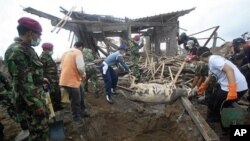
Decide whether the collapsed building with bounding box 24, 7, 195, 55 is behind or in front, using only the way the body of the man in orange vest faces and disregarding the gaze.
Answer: in front

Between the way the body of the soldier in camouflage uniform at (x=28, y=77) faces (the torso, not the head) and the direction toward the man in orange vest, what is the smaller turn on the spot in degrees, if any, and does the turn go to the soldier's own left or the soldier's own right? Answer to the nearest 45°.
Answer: approximately 45° to the soldier's own left

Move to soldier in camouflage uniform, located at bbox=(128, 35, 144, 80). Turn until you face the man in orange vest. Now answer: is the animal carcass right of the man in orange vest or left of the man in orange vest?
left

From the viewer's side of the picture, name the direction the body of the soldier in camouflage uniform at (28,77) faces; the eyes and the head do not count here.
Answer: to the viewer's right

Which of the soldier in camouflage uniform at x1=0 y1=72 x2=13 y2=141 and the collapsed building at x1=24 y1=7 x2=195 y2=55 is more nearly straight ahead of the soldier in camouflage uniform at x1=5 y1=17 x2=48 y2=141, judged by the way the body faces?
the collapsed building

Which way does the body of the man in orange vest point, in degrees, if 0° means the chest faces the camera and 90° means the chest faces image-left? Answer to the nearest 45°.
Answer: approximately 225°

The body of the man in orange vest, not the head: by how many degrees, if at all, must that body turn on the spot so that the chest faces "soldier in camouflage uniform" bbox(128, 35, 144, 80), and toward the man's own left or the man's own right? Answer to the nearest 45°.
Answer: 0° — they already face them

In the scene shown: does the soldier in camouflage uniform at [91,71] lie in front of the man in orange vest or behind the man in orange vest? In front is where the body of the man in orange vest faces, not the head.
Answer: in front

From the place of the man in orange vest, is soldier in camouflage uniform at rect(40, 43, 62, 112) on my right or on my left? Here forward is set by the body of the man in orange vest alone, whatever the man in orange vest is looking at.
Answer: on my left

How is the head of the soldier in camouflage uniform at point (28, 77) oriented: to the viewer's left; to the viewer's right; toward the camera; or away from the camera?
to the viewer's right
